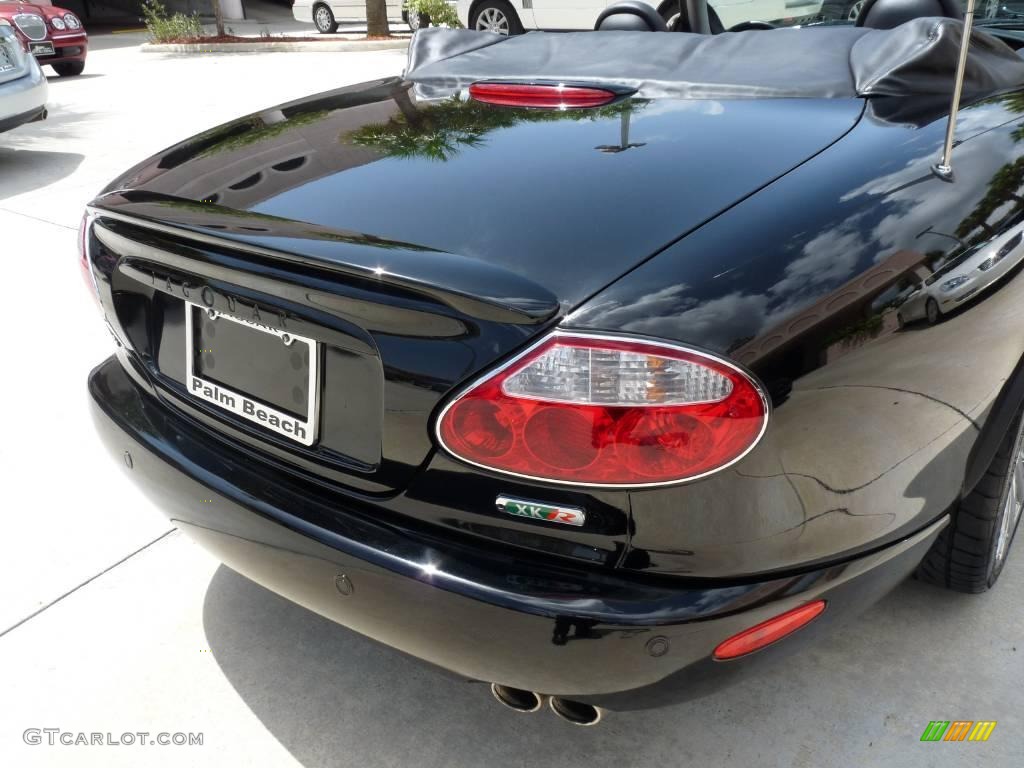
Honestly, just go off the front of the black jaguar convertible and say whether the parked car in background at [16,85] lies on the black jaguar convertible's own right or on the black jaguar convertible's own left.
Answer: on the black jaguar convertible's own left

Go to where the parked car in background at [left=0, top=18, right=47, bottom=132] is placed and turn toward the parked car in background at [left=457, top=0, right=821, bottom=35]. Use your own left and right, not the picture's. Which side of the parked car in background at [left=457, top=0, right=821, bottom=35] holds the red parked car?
left

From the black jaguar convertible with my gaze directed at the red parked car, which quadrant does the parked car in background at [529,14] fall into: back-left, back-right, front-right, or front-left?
front-right

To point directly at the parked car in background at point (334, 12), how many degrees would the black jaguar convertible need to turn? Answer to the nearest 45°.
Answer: approximately 45° to its left

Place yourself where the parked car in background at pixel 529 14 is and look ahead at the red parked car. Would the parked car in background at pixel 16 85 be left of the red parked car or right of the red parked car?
left

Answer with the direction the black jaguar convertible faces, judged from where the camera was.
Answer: facing away from the viewer and to the right of the viewer

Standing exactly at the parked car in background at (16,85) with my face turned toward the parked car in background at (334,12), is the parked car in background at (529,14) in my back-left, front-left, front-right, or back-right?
front-right

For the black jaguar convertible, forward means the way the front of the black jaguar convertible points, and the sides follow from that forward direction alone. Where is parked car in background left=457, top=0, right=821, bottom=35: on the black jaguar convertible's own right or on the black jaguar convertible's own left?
on the black jaguar convertible's own left
